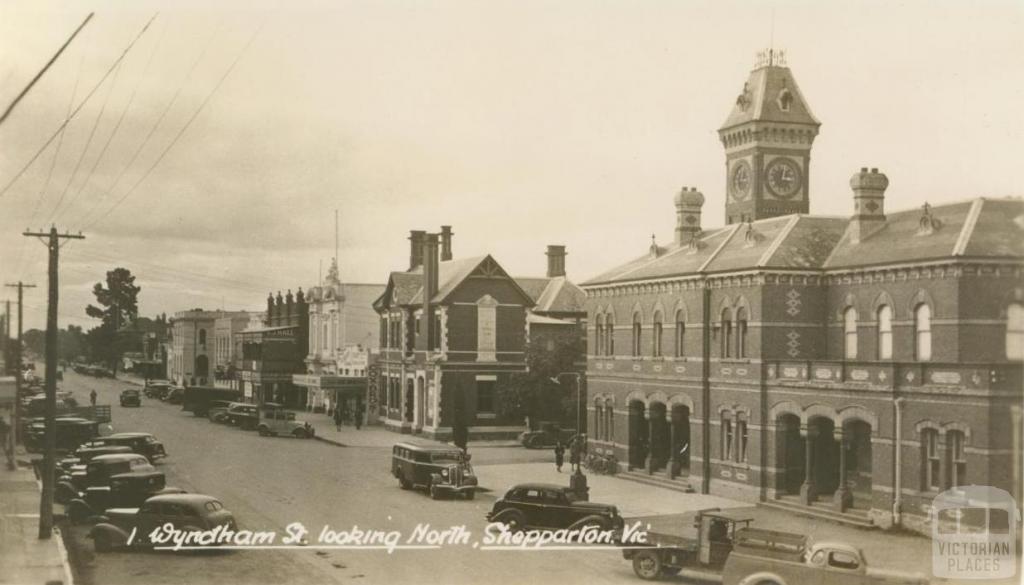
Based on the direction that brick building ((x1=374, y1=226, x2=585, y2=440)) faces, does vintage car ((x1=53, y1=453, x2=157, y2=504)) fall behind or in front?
in front

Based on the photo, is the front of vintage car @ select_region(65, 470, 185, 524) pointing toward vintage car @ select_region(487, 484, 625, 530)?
no

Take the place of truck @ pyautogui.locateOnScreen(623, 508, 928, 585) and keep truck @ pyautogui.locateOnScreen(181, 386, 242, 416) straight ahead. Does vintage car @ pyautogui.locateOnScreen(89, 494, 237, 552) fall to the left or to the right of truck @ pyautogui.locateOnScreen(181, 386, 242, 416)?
left

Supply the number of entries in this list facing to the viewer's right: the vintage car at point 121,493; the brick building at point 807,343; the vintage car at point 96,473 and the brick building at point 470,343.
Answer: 0

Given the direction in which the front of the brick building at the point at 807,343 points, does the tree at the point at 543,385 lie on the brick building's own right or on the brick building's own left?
on the brick building's own right

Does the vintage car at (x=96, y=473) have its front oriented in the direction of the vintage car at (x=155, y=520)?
no

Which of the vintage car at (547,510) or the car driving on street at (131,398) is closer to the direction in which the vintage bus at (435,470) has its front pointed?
the vintage car

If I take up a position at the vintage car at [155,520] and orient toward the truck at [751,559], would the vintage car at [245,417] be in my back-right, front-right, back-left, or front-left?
back-left

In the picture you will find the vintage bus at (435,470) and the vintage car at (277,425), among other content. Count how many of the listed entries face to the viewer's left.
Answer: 0

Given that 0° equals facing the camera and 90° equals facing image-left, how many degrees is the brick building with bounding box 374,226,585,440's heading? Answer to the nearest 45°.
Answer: approximately 45°

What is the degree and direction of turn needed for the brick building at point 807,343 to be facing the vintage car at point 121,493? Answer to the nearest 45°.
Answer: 0° — it already faces it
